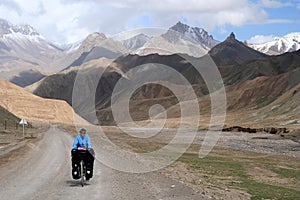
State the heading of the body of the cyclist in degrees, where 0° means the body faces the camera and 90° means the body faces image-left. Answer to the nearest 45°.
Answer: approximately 0°
